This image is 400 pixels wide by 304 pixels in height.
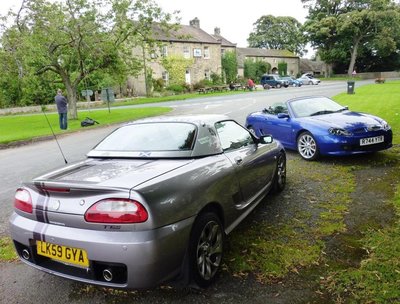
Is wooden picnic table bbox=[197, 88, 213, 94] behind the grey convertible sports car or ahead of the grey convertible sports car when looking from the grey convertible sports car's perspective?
ahead

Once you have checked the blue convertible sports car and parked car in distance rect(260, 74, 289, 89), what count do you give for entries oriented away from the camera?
0

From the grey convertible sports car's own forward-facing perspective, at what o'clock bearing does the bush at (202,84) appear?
The bush is roughly at 11 o'clock from the grey convertible sports car.

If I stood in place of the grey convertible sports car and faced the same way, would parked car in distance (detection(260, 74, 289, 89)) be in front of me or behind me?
in front

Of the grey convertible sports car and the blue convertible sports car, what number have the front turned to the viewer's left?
0

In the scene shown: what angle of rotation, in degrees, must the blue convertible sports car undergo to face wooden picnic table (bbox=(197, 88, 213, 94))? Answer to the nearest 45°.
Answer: approximately 135° to its left

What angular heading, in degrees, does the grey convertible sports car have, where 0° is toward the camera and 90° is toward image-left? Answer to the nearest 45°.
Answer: approximately 225°

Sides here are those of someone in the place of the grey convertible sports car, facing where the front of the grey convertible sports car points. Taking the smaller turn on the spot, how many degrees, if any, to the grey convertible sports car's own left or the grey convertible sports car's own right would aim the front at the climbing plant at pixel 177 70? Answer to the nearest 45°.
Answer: approximately 45° to the grey convertible sports car's own left
